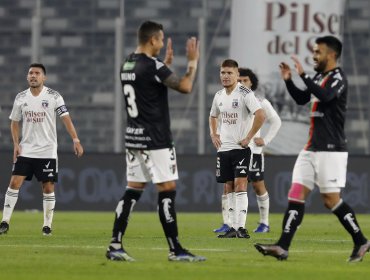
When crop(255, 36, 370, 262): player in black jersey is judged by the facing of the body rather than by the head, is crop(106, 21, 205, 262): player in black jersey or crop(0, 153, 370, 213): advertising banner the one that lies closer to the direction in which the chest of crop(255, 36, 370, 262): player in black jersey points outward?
the player in black jersey

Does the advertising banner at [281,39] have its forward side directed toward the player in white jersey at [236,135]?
yes

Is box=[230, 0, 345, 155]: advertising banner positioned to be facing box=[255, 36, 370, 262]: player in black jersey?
yes
